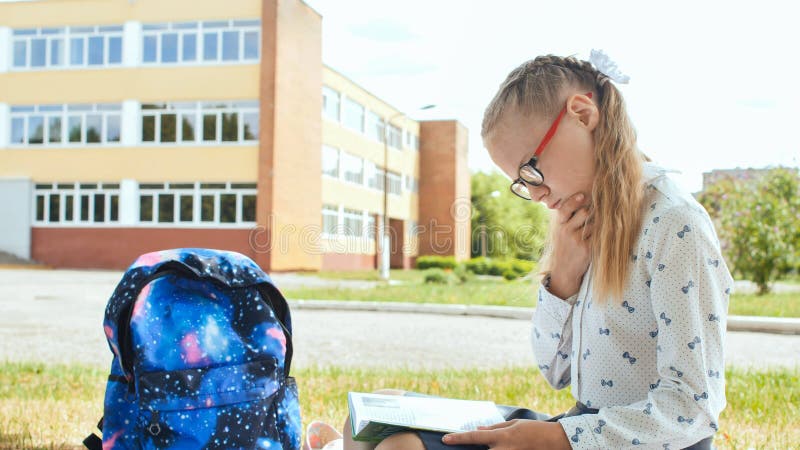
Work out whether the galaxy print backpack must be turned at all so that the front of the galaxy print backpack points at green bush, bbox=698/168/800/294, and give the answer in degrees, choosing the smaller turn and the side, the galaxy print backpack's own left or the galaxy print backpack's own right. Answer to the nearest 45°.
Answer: approximately 135° to the galaxy print backpack's own left

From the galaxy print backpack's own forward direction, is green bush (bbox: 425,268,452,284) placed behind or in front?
behind

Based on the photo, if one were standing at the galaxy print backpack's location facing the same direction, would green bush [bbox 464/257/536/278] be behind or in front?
behind

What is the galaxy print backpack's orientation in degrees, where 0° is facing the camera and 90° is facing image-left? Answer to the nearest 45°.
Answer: approximately 0°

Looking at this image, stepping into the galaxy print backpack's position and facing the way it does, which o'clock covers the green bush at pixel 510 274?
The green bush is roughly at 7 o'clock from the galaxy print backpack.

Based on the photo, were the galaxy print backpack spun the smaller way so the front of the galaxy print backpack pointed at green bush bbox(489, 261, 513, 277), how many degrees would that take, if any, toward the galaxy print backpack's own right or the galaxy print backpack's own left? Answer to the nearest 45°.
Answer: approximately 135° to the galaxy print backpack's own left

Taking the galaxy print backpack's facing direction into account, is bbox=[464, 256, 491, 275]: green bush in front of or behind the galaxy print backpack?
behind

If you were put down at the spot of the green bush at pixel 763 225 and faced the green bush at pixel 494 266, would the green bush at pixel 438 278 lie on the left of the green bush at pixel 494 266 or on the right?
left

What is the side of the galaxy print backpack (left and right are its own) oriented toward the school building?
back

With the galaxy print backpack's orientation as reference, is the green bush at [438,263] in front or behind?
behind
